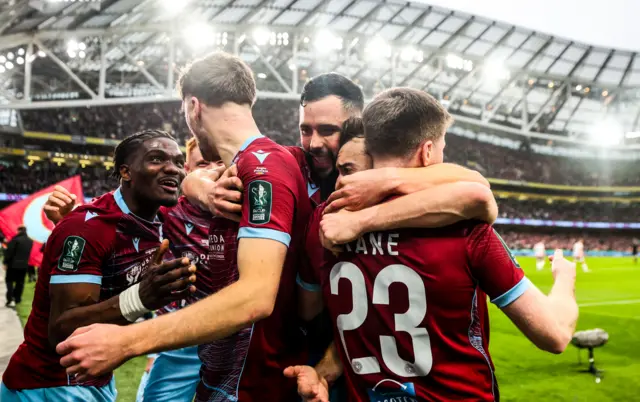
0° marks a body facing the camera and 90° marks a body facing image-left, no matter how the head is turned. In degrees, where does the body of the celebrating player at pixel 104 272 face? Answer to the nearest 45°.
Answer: approximately 315°

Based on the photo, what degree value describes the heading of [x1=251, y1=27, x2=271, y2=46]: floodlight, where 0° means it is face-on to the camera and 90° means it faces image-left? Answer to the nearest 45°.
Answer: approximately 0°
